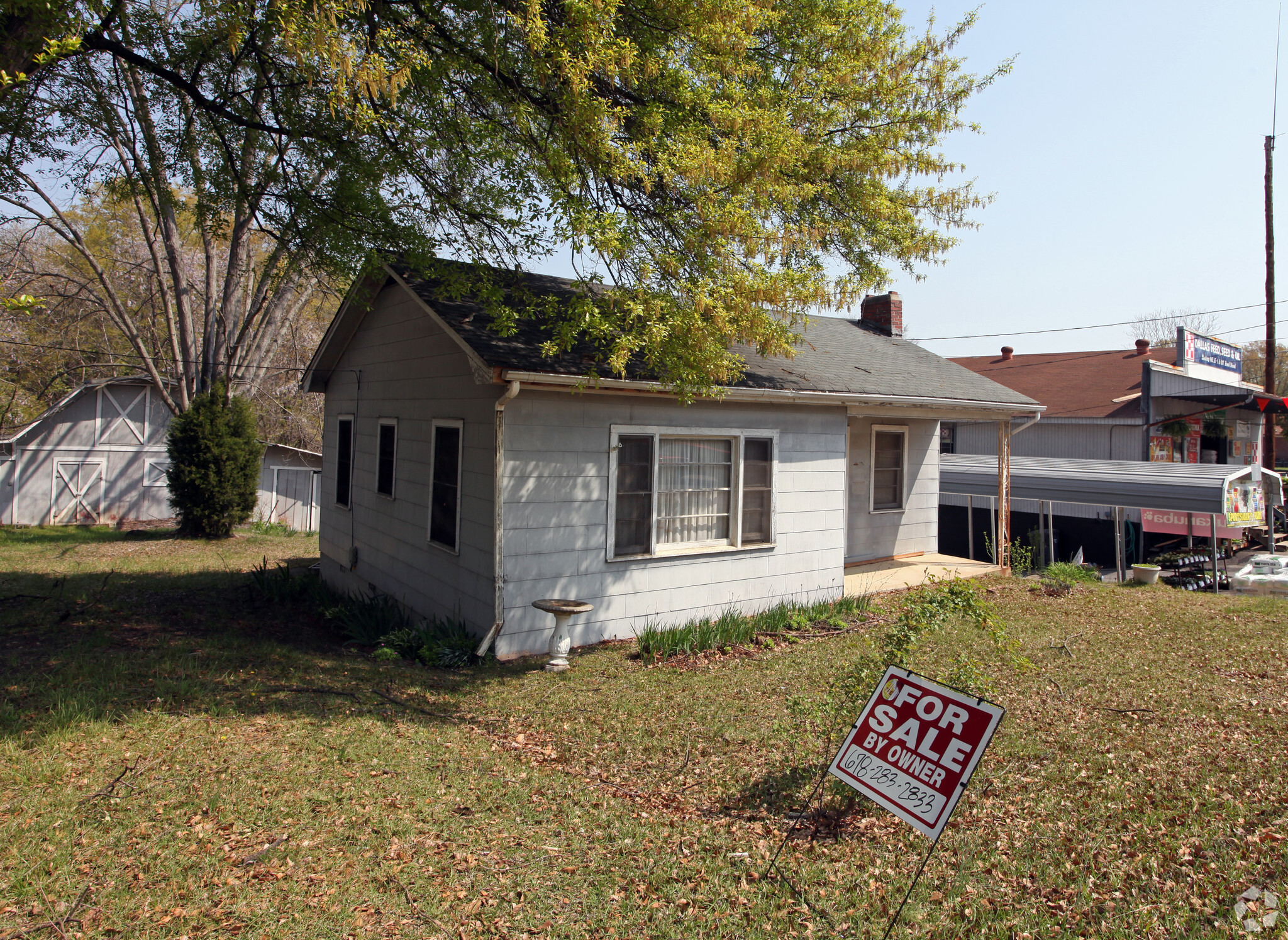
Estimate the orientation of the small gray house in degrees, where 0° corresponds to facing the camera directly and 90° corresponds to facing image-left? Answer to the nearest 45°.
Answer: approximately 315°

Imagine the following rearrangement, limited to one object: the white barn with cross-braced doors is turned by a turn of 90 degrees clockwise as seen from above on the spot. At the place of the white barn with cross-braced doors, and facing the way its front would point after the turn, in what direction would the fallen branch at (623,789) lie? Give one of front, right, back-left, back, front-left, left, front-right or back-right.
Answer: left

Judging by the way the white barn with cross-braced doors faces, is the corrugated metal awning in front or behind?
in front

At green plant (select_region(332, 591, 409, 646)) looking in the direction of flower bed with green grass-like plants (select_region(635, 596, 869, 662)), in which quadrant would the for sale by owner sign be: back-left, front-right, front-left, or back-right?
front-right

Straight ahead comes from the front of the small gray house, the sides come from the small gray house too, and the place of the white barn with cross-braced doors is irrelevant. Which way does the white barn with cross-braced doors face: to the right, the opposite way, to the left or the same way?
the same way

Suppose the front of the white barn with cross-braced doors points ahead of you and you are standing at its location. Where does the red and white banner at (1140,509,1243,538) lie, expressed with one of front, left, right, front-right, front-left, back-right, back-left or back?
front-left

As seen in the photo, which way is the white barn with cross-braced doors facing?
toward the camera

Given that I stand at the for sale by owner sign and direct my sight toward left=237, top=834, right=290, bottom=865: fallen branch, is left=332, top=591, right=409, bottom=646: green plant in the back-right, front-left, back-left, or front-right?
front-right
